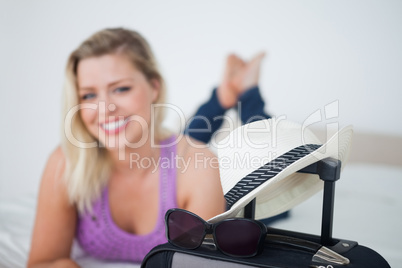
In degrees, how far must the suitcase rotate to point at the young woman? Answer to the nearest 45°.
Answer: approximately 90° to its right

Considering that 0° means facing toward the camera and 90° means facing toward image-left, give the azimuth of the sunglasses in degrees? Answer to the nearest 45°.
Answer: approximately 45°

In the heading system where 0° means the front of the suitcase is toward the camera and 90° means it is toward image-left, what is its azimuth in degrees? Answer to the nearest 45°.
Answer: approximately 45°

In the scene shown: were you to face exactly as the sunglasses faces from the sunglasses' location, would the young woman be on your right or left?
on your right
